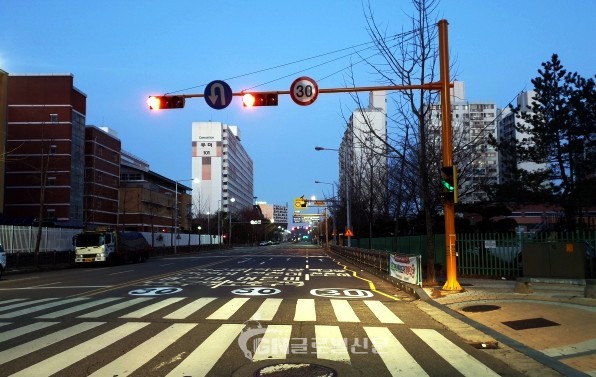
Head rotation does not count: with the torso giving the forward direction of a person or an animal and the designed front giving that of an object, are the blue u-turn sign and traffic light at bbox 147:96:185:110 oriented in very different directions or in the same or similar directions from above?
same or similar directions

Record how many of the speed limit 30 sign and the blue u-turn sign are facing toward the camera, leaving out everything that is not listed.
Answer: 2

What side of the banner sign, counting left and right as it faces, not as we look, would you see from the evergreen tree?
back

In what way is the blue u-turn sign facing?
toward the camera

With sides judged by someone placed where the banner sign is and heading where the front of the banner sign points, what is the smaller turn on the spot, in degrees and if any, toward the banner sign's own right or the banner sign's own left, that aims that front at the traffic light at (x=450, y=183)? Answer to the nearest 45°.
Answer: approximately 90° to the banner sign's own left

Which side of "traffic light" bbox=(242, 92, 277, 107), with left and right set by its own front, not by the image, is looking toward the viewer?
front

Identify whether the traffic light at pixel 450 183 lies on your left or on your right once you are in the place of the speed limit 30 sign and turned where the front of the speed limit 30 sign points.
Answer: on your left

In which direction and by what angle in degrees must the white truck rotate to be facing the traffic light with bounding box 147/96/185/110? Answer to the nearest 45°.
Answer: approximately 45° to its left

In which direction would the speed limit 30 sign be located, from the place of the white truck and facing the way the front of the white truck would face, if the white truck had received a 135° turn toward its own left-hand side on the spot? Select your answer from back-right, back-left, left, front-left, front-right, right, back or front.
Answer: right

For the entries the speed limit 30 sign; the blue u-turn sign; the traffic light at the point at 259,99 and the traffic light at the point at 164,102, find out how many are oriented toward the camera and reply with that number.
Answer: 4

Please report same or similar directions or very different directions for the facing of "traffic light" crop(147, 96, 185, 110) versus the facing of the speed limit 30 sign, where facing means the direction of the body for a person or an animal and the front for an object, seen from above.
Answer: same or similar directions

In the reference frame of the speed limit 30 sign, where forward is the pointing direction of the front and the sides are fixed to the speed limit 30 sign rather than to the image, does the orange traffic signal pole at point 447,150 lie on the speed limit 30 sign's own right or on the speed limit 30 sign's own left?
on the speed limit 30 sign's own left

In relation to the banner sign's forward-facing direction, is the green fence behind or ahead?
behind

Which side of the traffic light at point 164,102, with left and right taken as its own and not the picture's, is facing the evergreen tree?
left

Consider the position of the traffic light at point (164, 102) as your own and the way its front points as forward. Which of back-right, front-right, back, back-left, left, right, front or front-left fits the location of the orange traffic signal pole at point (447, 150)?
left

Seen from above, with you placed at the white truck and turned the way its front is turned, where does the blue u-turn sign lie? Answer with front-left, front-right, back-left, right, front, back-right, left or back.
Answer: front-left

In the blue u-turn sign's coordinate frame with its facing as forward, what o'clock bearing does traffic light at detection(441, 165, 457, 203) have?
The traffic light is roughly at 9 o'clock from the blue u-turn sign.
